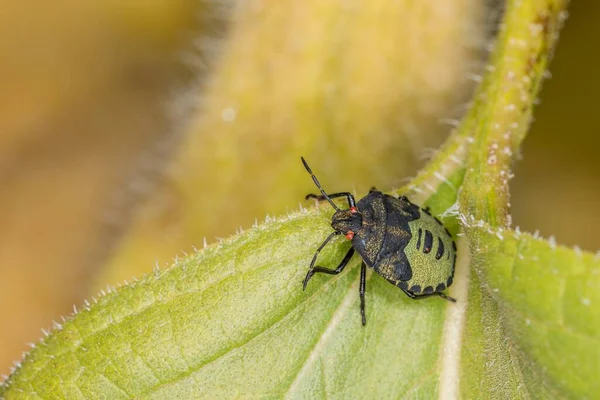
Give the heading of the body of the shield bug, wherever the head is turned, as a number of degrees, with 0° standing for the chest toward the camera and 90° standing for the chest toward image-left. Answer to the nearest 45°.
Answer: approximately 90°
